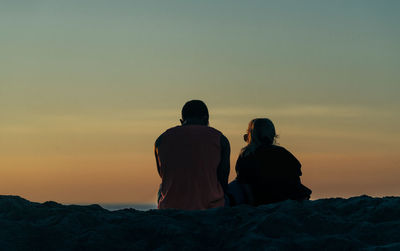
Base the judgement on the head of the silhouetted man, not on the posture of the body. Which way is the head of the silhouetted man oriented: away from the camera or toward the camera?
away from the camera

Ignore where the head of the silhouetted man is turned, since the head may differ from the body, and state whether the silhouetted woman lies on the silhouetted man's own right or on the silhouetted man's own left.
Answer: on the silhouetted man's own right

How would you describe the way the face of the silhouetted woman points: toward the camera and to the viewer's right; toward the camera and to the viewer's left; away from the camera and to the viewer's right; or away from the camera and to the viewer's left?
away from the camera and to the viewer's left

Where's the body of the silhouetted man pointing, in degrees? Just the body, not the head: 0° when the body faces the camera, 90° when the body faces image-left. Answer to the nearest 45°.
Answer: approximately 180°
